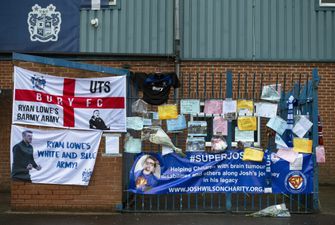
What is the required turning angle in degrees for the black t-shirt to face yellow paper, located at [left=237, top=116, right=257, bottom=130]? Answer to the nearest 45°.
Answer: approximately 90° to its left

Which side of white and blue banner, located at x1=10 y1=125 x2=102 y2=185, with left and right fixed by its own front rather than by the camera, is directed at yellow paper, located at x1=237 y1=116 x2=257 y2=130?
left

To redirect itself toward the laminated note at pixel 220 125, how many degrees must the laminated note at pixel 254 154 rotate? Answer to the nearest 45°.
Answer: approximately 90° to its right

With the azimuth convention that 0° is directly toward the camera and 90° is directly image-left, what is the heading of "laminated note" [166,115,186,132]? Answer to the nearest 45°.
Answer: approximately 0°

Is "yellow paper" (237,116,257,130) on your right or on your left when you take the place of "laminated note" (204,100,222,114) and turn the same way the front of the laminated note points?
on your left

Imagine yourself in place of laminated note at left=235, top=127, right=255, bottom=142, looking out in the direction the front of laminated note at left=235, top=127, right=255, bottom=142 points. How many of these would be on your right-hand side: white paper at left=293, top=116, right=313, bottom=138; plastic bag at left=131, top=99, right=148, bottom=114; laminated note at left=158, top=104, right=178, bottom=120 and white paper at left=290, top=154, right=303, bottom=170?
2
